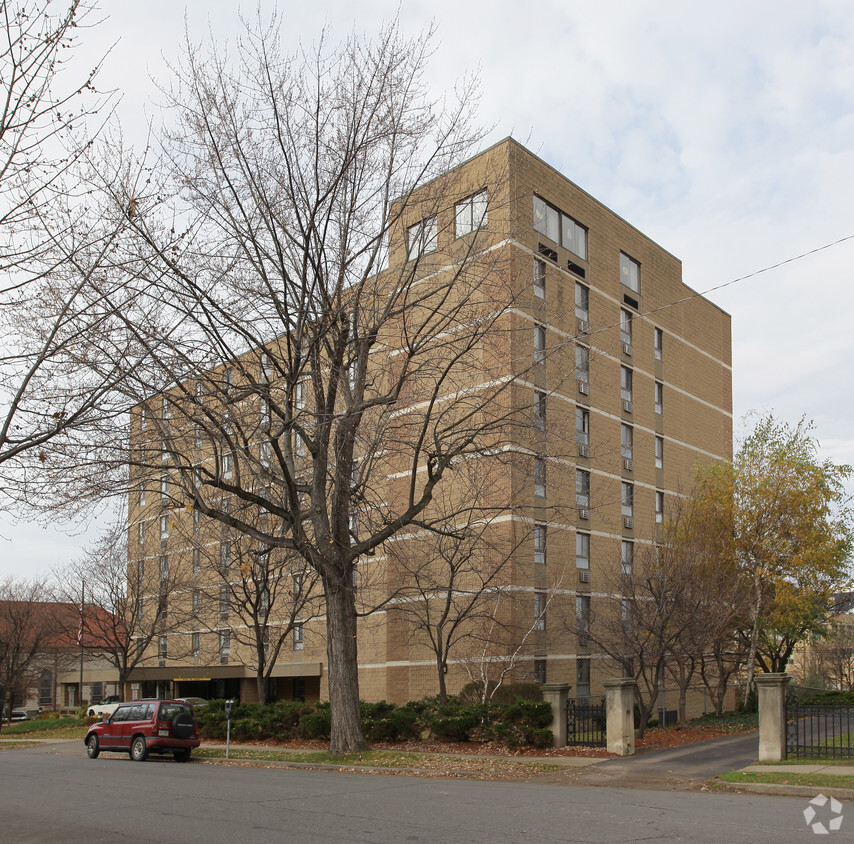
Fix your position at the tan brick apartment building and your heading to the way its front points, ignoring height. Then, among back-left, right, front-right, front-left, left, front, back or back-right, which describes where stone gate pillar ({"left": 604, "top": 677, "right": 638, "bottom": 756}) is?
front-left

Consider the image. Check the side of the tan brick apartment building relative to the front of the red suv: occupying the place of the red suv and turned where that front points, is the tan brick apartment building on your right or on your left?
on your right

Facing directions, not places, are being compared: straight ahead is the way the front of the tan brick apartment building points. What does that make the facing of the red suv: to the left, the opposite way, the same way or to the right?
to the right

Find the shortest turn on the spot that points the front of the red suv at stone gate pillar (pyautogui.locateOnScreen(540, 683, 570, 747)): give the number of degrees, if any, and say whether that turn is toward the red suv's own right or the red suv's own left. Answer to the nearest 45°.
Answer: approximately 180°

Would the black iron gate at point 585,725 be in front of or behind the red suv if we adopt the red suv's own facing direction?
behind

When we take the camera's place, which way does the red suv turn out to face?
facing away from the viewer and to the left of the viewer

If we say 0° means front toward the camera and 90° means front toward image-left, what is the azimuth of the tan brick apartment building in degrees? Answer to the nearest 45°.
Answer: approximately 45°

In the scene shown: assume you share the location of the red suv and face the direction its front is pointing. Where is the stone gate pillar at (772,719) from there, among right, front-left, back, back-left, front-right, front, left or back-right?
back

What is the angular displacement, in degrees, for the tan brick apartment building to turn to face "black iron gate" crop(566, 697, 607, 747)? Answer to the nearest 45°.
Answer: approximately 45° to its left

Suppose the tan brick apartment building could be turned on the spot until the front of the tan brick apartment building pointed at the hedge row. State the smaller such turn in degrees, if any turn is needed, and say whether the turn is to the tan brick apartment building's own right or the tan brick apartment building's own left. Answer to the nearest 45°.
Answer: approximately 45° to the tan brick apartment building's own left

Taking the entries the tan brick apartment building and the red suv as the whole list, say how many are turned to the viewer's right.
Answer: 0

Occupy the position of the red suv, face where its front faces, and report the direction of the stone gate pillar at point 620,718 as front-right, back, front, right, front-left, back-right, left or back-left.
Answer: back
